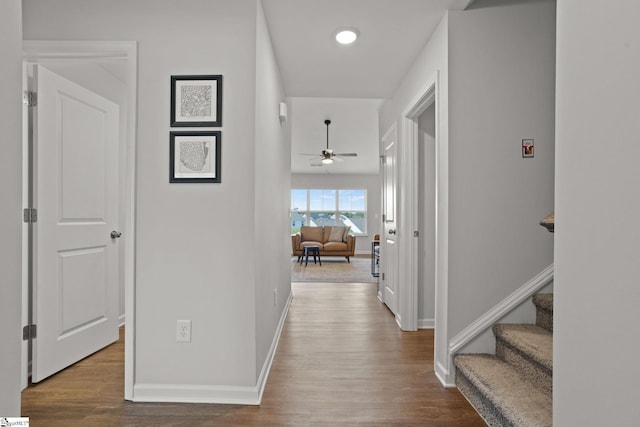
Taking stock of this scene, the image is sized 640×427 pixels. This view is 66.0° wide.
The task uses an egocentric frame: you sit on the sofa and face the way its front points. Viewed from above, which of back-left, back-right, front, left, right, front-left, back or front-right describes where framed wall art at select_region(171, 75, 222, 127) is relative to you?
front

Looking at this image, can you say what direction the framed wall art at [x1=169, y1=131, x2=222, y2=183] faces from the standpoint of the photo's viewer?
facing the viewer

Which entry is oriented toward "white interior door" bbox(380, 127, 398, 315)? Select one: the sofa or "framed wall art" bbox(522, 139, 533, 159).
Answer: the sofa

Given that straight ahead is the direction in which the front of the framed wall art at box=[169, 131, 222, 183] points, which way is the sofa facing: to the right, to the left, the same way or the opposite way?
the same way

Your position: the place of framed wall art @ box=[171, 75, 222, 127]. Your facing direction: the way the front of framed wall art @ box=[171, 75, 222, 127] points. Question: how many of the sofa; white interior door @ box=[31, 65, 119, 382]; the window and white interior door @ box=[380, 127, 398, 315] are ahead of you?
0

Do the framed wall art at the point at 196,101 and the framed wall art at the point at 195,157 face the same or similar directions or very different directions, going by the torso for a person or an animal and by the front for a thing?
same or similar directions

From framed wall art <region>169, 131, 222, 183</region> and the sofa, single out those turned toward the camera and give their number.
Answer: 2

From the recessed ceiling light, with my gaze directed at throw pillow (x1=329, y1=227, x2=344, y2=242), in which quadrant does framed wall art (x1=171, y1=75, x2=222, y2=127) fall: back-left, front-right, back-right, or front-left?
back-left

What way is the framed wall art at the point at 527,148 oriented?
toward the camera

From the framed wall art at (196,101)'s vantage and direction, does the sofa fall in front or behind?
behind

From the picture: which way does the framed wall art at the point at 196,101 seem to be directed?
toward the camera

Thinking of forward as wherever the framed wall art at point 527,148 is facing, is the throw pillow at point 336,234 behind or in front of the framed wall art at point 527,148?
behind

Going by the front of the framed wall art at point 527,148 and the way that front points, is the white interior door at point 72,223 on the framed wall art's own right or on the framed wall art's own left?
on the framed wall art's own right

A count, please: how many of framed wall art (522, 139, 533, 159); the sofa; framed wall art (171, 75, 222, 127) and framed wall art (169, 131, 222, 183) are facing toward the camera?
4

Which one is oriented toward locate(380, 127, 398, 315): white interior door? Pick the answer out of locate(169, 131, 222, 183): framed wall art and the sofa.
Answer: the sofa

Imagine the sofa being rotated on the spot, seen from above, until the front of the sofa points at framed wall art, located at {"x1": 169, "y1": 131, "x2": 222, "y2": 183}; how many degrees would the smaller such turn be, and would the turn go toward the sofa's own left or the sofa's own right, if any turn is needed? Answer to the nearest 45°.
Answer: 0° — it already faces it

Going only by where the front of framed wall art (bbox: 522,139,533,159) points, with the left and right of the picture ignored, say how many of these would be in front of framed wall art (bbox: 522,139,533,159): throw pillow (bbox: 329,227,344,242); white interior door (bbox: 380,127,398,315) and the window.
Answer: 0

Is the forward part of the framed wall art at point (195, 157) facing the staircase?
no
